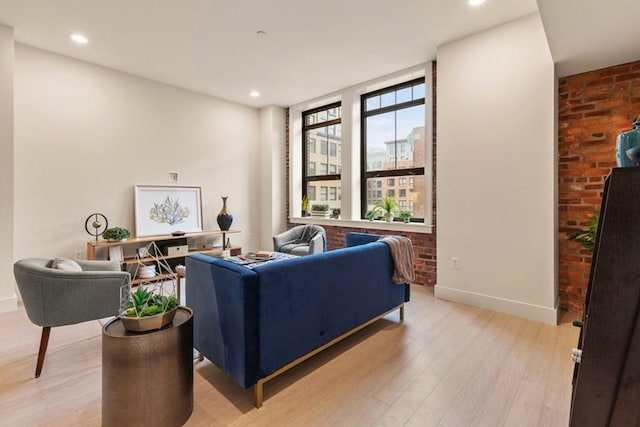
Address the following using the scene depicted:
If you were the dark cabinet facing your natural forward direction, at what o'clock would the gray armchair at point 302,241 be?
The gray armchair is roughly at 1 o'clock from the dark cabinet.

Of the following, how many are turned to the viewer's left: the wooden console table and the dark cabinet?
1

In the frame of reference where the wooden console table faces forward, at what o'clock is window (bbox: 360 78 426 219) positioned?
The window is roughly at 11 o'clock from the wooden console table.

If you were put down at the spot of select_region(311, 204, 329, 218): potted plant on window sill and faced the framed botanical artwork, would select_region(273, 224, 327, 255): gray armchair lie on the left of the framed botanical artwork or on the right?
left

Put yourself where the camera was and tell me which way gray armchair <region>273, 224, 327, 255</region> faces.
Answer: facing the viewer and to the left of the viewer

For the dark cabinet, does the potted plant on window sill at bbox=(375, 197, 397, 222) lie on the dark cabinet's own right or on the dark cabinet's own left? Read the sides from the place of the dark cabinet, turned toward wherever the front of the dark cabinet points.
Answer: on the dark cabinet's own right

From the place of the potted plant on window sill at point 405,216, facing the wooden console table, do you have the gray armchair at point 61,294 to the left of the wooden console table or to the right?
left

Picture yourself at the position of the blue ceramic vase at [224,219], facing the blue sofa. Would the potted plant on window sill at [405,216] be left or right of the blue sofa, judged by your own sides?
left

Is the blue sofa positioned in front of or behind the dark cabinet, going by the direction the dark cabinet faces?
in front

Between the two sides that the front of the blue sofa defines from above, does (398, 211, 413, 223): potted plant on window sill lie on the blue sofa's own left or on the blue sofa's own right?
on the blue sofa's own right

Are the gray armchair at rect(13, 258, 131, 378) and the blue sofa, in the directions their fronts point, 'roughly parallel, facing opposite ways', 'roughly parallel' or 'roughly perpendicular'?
roughly perpendicular

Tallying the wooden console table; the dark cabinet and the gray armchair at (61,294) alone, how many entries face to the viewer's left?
1

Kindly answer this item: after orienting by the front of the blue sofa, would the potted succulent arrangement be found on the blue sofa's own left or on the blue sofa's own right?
on the blue sofa's own left

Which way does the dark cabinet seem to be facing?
to the viewer's left

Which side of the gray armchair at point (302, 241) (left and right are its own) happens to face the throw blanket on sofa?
left

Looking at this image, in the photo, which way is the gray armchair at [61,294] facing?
to the viewer's right

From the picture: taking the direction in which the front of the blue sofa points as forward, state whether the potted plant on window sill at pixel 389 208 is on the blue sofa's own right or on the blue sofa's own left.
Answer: on the blue sofa's own right

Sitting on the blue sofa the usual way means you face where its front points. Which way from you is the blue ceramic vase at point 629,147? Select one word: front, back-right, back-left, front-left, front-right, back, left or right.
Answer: back
